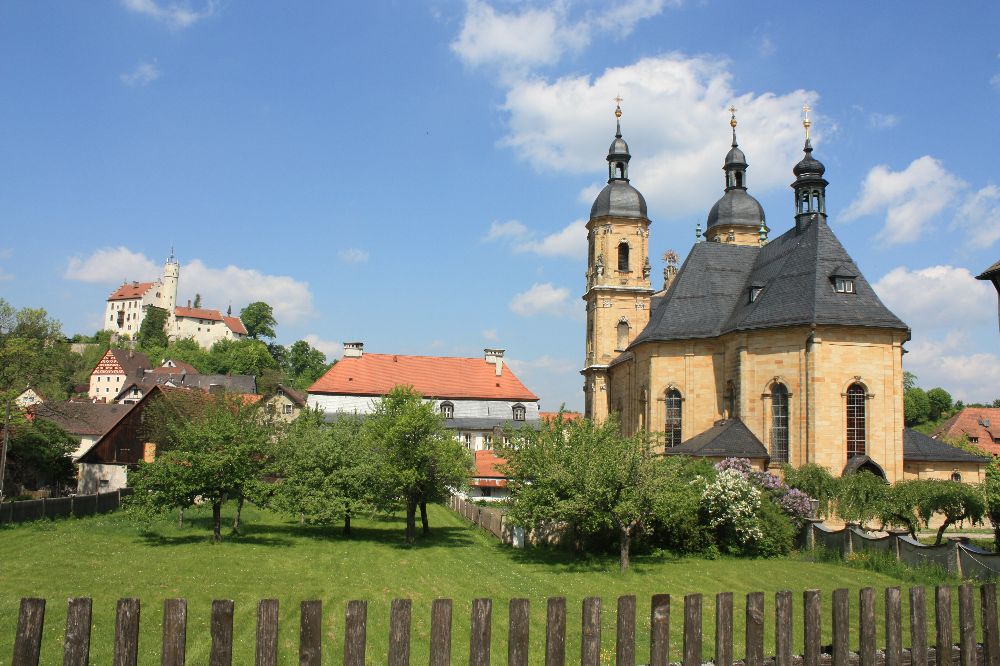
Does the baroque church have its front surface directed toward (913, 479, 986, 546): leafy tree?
no

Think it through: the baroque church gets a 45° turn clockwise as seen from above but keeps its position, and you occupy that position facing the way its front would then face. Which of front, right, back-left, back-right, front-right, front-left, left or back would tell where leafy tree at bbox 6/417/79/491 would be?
left

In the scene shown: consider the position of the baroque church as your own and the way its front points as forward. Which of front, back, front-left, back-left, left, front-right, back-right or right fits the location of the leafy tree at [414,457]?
left

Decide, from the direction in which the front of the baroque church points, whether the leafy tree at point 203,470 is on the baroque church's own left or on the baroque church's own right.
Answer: on the baroque church's own left

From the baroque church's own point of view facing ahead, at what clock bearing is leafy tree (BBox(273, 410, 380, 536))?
The leafy tree is roughly at 9 o'clock from the baroque church.

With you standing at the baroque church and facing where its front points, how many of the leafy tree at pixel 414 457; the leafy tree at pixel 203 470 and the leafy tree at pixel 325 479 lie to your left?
3

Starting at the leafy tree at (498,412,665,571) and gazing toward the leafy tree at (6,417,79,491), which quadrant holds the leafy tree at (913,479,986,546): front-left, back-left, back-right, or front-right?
back-right

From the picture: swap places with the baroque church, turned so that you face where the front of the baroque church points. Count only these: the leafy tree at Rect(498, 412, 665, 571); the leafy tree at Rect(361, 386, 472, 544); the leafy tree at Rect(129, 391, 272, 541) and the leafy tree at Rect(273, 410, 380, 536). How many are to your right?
0

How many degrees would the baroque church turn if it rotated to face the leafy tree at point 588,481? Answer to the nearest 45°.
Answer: approximately 135° to its left

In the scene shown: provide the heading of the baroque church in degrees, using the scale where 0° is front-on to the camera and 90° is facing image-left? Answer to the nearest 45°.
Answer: approximately 135°

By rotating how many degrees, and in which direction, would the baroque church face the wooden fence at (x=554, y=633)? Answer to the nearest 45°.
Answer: approximately 135° to its left

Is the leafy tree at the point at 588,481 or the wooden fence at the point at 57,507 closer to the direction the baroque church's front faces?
the wooden fence

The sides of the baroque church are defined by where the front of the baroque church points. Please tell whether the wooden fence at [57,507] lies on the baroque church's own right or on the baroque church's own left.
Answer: on the baroque church's own left
